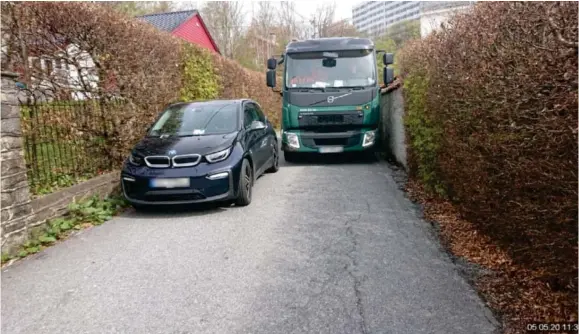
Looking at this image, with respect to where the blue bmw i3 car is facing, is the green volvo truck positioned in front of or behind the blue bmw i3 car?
behind

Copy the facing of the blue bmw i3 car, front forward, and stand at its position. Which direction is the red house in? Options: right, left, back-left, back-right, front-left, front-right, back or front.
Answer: back-right

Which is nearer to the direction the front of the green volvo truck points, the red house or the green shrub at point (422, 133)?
the green shrub

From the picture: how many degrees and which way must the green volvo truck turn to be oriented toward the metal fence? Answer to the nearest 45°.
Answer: approximately 45° to its right

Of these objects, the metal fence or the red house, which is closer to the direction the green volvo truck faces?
the metal fence

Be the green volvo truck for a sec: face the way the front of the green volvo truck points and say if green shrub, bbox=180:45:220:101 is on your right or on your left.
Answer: on your right

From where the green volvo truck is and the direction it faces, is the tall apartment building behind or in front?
behind

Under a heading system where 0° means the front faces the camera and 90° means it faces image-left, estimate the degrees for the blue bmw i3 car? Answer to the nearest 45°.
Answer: approximately 45°

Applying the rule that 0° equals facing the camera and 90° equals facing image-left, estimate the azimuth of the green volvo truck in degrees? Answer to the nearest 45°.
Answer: approximately 0°

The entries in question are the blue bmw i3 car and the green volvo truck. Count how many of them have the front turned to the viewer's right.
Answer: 0

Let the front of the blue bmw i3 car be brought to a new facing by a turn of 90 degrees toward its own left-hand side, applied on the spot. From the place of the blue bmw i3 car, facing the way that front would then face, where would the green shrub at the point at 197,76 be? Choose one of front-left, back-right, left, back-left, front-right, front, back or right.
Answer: back-left
